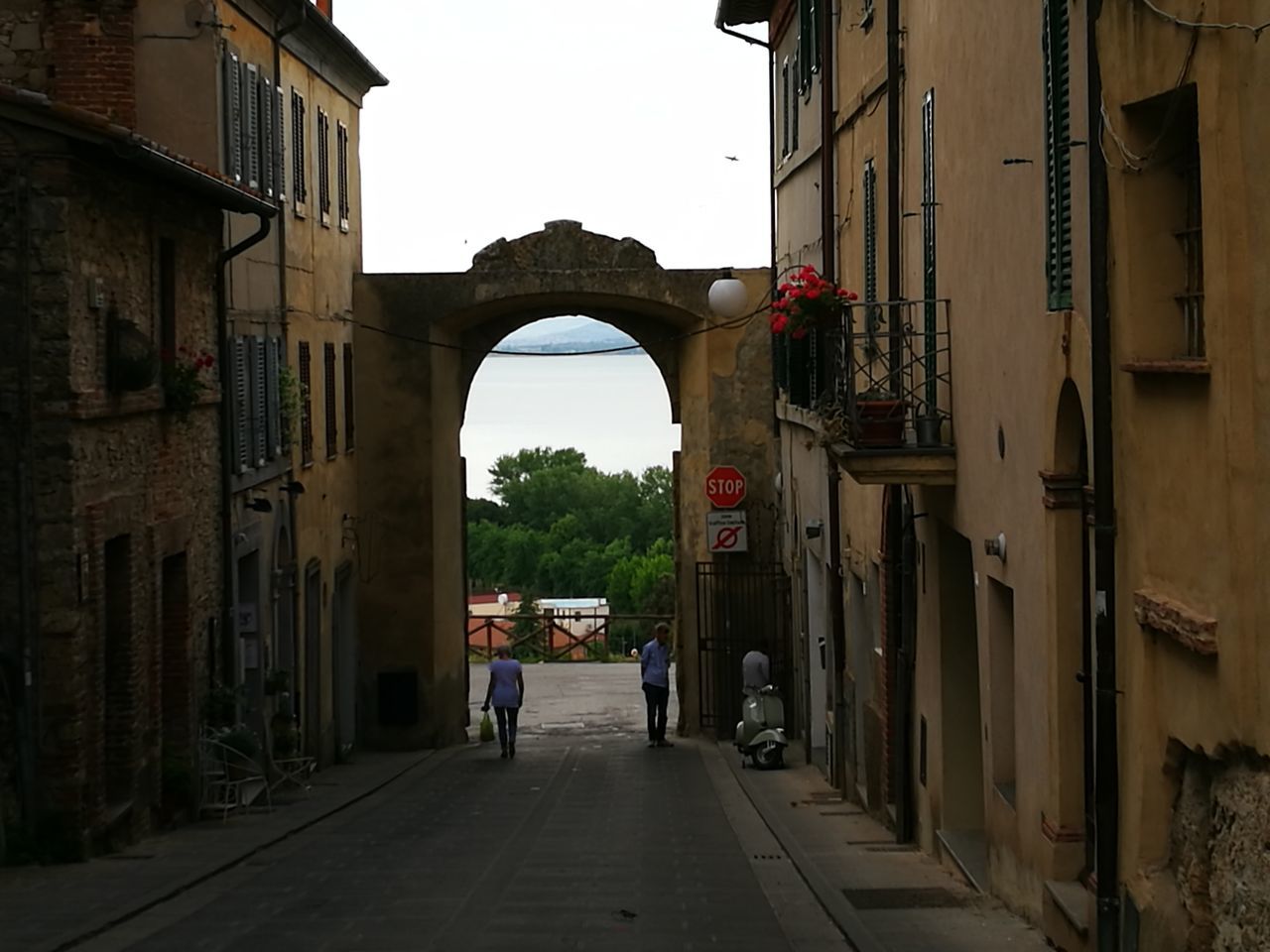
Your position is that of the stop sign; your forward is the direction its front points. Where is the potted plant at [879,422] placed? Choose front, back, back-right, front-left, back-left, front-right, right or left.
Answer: front

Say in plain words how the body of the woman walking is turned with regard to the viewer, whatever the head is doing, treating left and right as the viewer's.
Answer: facing away from the viewer

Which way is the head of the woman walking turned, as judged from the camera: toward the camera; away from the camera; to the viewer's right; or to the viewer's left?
away from the camera

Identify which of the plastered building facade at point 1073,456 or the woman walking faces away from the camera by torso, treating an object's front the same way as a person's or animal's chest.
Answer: the woman walking

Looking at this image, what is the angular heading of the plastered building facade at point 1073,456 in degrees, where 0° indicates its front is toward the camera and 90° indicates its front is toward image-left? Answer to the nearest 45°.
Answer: approximately 90°

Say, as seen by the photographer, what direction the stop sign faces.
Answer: facing the viewer

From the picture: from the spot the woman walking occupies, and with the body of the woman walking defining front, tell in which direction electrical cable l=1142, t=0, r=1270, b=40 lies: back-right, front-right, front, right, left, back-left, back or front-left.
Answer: back

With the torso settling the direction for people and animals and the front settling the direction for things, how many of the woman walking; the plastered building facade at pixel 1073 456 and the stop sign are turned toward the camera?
1

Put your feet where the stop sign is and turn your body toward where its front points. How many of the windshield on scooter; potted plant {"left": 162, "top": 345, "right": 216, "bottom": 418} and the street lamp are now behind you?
0

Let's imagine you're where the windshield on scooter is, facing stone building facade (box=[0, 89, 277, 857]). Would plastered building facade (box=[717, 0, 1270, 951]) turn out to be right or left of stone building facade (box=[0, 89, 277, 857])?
left

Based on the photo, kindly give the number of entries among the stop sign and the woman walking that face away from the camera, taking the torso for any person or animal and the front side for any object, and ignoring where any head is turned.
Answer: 1

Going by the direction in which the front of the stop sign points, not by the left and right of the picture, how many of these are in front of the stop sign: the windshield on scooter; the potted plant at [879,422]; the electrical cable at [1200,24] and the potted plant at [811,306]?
4

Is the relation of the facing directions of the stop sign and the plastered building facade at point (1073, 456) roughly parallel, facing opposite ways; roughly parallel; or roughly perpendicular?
roughly perpendicular

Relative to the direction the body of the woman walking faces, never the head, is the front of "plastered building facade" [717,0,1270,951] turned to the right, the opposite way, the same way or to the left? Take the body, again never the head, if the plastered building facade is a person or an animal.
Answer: to the left

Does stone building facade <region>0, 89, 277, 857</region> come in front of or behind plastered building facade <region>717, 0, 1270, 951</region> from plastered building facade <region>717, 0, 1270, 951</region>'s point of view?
in front

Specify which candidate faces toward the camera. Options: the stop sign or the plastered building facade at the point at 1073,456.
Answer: the stop sign

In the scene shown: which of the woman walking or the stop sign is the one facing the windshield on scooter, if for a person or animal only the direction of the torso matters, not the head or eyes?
the stop sign
